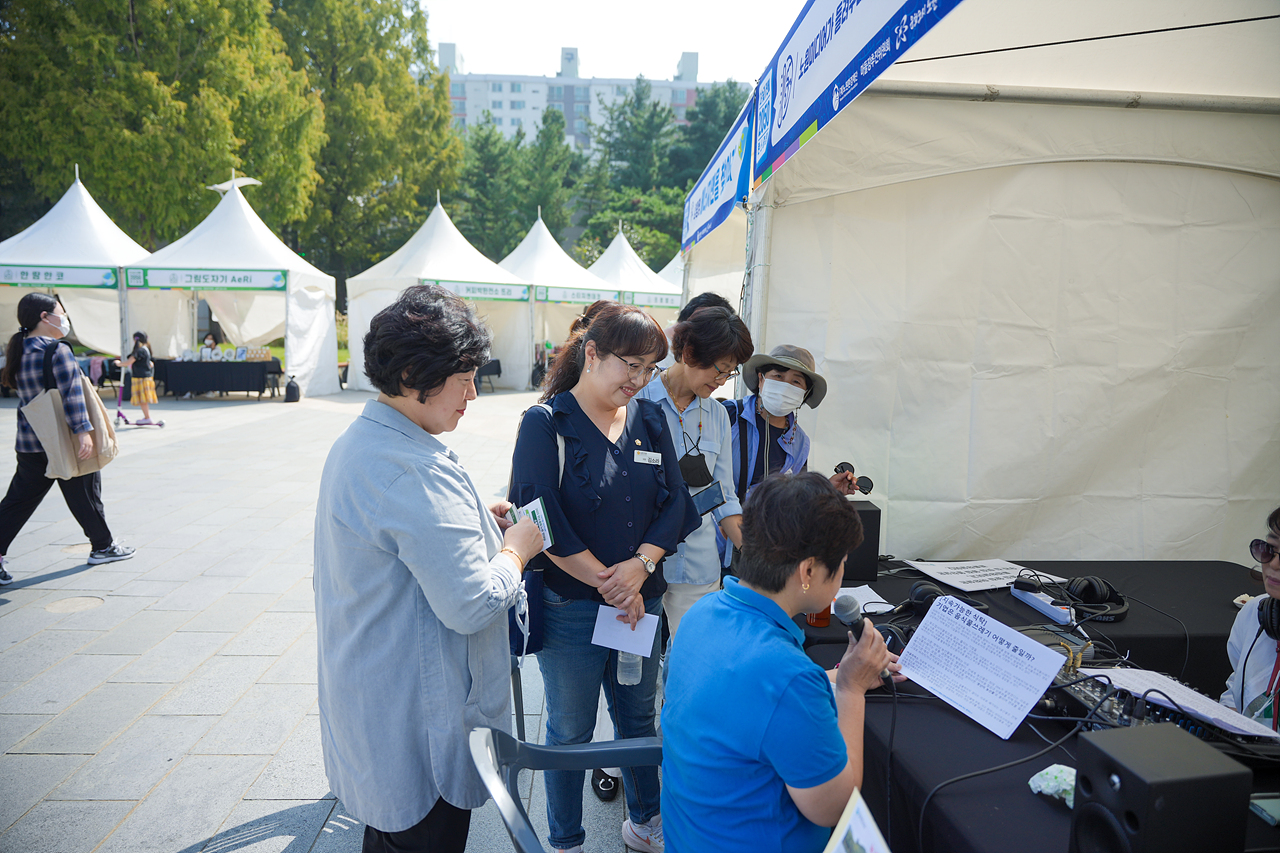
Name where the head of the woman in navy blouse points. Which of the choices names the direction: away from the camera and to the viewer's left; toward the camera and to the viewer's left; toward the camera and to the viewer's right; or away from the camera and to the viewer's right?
toward the camera and to the viewer's right

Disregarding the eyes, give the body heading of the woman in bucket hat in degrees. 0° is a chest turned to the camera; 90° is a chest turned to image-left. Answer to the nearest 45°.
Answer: approximately 0°

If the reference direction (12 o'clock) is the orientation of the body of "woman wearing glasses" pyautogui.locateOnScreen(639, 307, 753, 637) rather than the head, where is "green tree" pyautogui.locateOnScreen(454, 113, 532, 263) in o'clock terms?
The green tree is roughly at 7 o'clock from the woman wearing glasses.

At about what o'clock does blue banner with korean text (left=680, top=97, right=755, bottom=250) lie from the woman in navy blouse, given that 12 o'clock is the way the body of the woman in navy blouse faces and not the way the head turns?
The blue banner with korean text is roughly at 8 o'clock from the woman in navy blouse.

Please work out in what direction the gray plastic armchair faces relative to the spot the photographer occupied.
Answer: facing to the right of the viewer

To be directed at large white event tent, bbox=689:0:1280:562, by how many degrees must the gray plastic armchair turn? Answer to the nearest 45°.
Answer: approximately 45° to its left
